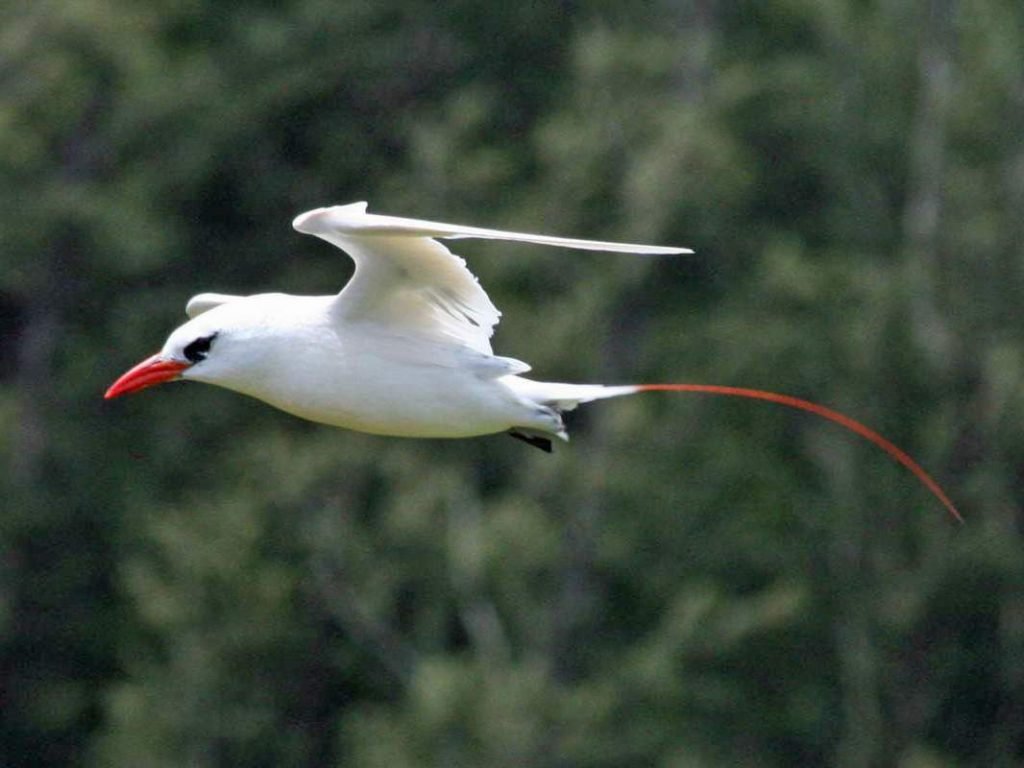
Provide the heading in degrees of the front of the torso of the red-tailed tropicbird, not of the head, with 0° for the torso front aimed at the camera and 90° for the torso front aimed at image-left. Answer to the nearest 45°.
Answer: approximately 90°
